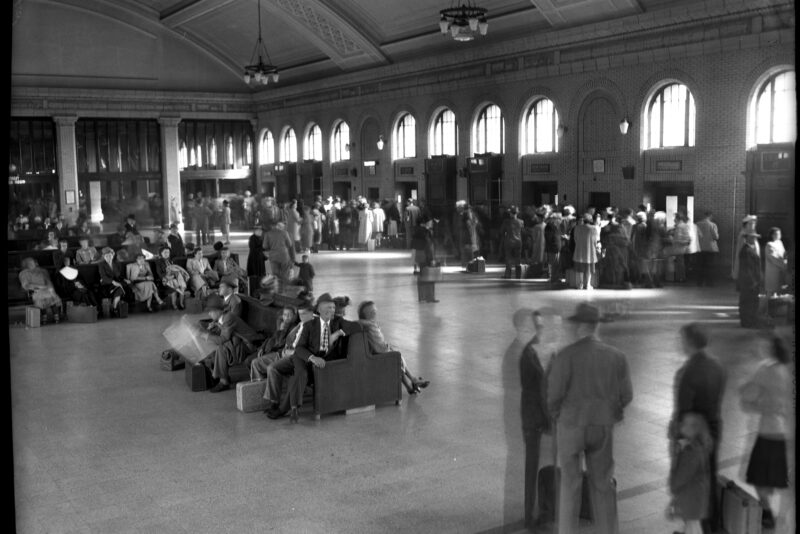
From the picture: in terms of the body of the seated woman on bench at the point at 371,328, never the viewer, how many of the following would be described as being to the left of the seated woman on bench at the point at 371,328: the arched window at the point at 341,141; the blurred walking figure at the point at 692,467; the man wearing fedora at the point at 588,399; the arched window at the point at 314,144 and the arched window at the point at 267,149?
3

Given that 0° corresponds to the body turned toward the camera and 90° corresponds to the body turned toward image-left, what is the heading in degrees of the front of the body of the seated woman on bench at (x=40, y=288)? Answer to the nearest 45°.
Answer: approximately 315°

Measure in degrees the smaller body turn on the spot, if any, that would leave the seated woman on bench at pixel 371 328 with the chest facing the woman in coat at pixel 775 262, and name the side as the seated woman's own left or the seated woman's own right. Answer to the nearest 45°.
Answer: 0° — they already face them

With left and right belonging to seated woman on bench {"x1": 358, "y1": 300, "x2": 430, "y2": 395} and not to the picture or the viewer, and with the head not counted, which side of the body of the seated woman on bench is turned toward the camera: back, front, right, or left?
right

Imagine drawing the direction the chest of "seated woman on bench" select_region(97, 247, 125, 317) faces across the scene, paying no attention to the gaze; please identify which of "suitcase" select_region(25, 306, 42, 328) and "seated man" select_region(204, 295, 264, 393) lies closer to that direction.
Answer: the seated man

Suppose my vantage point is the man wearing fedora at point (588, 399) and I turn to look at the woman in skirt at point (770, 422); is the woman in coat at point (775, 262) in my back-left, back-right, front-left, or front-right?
front-left

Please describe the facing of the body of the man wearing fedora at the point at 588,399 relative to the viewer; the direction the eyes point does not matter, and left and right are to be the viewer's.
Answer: facing away from the viewer

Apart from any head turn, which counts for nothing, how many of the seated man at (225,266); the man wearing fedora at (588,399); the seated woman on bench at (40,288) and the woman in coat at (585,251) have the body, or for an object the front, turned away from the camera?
2

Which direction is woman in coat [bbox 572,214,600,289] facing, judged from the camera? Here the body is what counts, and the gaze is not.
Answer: away from the camera

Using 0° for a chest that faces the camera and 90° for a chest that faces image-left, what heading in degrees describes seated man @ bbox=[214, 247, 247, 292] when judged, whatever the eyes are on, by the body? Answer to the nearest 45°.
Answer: approximately 315°

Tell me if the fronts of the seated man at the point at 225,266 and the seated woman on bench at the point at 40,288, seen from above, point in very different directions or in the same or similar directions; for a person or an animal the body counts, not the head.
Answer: same or similar directions

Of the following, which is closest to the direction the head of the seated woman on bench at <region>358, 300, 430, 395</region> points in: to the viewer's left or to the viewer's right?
to the viewer's right

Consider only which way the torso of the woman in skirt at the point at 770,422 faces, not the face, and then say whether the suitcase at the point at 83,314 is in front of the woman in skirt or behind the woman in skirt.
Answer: in front

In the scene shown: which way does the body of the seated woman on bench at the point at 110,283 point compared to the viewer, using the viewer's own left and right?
facing the viewer
